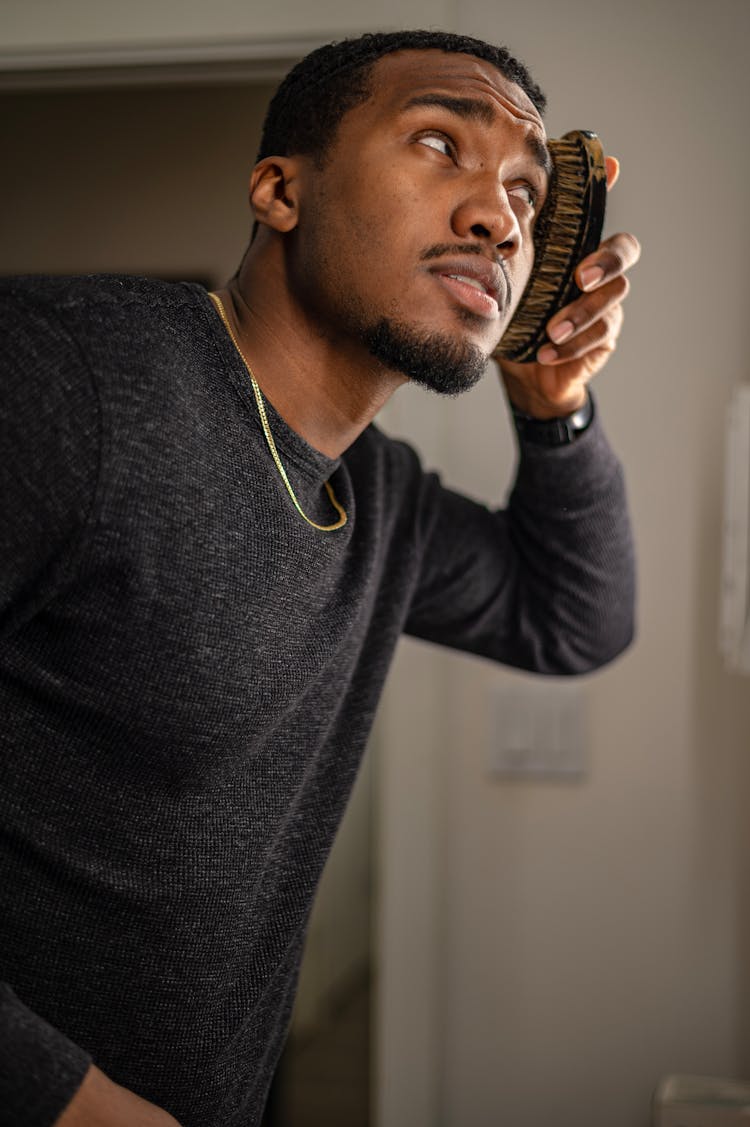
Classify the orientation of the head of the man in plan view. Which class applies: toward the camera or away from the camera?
toward the camera

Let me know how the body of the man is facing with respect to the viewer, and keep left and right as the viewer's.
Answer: facing the viewer and to the right of the viewer
